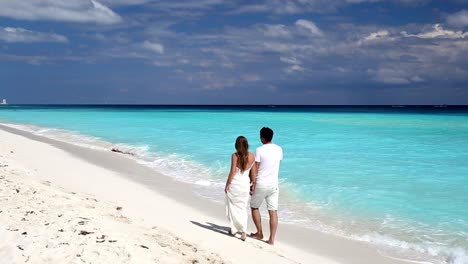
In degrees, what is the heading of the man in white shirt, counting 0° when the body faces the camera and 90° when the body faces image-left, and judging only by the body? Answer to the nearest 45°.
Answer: approximately 135°
